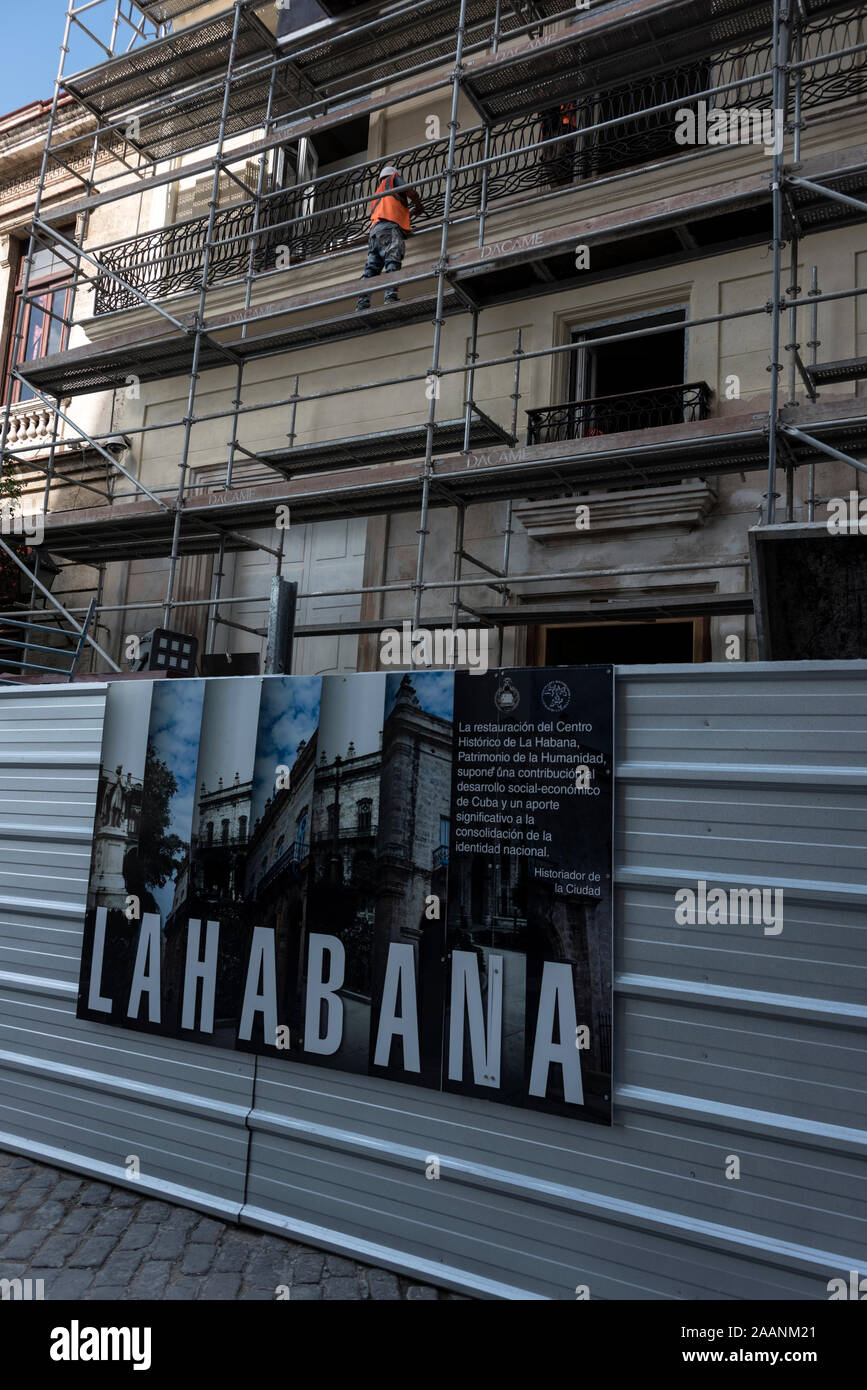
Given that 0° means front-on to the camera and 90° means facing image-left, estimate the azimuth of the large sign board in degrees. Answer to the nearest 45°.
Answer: approximately 45°

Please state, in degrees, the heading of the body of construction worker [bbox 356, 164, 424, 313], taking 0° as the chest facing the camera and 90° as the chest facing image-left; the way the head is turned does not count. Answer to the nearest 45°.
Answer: approximately 225°

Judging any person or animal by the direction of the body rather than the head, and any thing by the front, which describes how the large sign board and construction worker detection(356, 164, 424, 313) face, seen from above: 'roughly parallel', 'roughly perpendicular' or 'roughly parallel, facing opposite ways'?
roughly parallel, facing opposite ways
